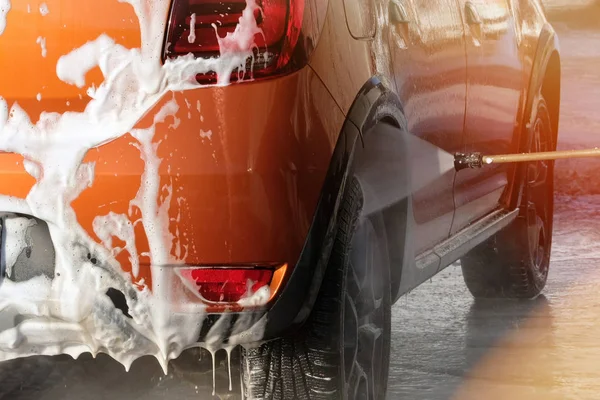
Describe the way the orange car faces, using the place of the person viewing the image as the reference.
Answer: facing away from the viewer and to the right of the viewer

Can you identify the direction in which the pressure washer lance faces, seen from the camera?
facing to the left of the viewer

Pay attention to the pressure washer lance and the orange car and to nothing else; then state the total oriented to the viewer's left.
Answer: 1

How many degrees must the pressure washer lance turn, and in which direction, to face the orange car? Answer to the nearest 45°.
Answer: approximately 45° to its left

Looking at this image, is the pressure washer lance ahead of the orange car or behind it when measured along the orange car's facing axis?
ahead
